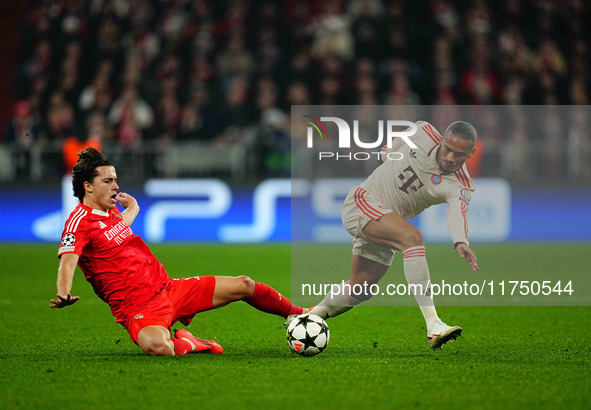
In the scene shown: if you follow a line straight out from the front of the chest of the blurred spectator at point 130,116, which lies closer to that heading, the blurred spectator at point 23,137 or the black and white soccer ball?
the black and white soccer ball

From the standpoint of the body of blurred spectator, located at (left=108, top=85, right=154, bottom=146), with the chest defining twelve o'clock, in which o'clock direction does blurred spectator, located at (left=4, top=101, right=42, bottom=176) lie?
blurred spectator, located at (left=4, top=101, right=42, bottom=176) is roughly at 3 o'clock from blurred spectator, located at (left=108, top=85, right=154, bottom=146).

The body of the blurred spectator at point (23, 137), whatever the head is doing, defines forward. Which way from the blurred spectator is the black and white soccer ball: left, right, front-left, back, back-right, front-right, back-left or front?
front

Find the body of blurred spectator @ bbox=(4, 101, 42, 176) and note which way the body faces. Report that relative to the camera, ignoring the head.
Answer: toward the camera

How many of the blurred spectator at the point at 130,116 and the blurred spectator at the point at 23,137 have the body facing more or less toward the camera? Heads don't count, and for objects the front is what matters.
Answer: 2

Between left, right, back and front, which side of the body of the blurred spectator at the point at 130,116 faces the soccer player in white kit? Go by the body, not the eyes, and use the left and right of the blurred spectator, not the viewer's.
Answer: front

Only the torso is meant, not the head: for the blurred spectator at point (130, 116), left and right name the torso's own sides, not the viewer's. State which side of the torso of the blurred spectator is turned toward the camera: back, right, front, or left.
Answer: front

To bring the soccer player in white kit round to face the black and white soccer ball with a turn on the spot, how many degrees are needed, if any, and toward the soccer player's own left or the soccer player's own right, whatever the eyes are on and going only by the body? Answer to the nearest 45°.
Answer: approximately 90° to the soccer player's own right

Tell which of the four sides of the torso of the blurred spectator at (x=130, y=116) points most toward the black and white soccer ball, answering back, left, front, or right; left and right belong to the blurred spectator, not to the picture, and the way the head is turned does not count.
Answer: front

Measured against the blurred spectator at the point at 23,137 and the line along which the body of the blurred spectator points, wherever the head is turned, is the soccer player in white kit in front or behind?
in front

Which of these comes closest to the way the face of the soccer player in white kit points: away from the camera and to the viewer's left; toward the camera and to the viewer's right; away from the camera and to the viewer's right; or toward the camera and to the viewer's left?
toward the camera and to the viewer's left

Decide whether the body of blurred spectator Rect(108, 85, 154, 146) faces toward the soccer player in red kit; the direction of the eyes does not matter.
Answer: yes

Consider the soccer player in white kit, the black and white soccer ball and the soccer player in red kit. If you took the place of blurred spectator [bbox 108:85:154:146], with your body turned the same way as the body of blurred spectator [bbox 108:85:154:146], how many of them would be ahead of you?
3
